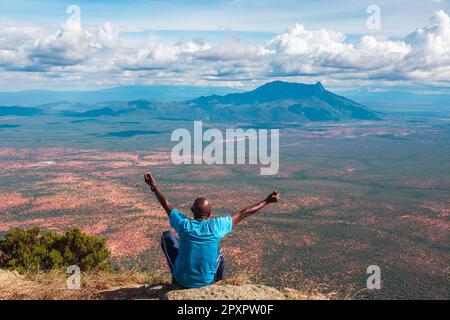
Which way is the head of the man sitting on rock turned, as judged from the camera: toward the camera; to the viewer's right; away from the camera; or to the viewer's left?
away from the camera

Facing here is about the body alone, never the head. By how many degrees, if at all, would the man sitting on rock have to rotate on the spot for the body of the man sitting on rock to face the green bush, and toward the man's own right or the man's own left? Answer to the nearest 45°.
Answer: approximately 45° to the man's own left

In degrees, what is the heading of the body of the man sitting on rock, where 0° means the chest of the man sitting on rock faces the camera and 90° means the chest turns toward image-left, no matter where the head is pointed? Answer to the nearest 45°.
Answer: approximately 180°
